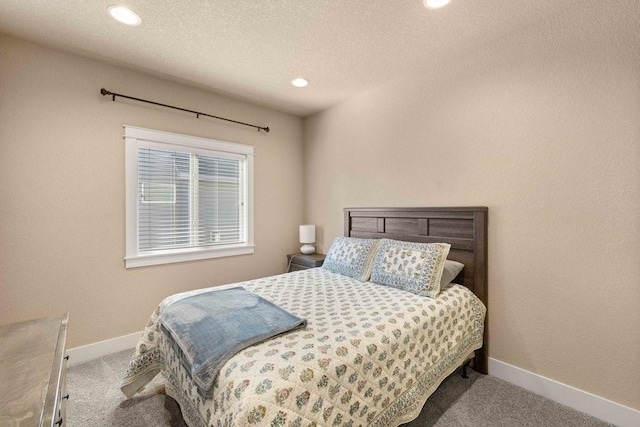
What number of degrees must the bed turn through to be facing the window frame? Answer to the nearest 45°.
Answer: approximately 90° to its right

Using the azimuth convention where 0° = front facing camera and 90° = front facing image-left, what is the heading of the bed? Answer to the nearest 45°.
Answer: approximately 45°

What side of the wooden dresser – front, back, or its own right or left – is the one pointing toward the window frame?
left

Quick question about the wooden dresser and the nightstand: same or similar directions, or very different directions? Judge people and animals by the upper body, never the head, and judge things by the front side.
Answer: very different directions

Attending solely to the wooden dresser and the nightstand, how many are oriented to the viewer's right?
1

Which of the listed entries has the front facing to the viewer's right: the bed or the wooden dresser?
the wooden dresser

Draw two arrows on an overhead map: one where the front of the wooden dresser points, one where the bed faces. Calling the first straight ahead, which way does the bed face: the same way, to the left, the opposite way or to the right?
the opposite way

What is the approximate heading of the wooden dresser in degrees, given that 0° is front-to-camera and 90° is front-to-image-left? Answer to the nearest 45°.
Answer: approximately 270°
